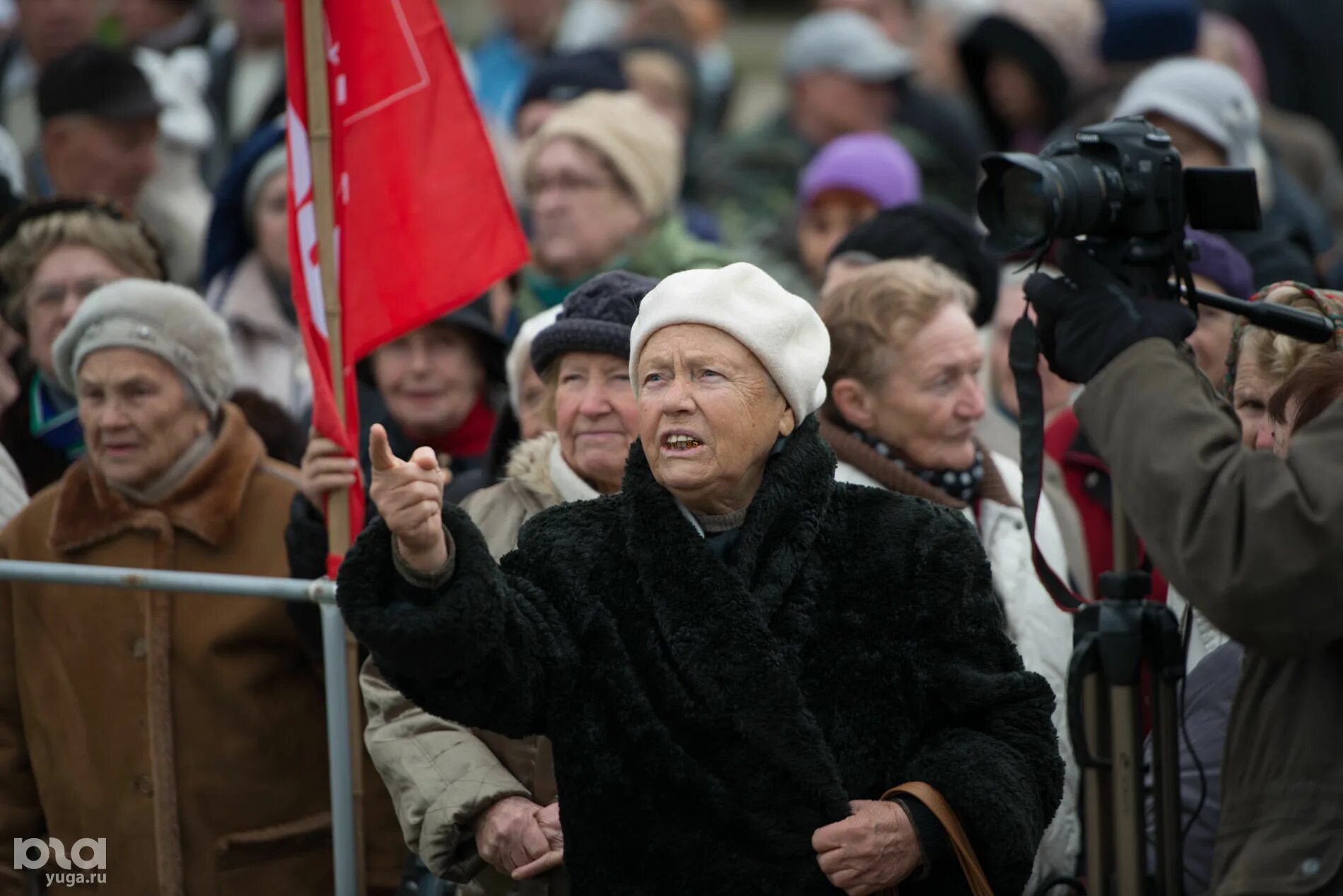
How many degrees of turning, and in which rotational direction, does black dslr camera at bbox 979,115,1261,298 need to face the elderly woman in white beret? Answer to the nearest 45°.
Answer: approximately 45° to its right

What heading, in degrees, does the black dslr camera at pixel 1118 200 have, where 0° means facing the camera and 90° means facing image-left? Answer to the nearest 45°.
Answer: approximately 45°
